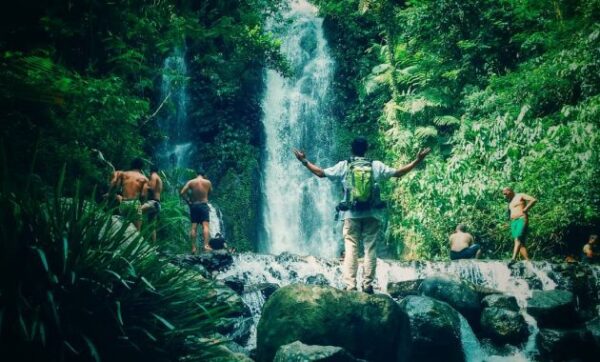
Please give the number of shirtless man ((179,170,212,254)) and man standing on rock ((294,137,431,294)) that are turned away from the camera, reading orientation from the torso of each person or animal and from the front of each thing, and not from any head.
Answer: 2

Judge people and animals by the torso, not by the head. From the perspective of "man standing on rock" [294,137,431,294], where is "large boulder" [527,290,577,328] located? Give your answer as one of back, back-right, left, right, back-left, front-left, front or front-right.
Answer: front-right

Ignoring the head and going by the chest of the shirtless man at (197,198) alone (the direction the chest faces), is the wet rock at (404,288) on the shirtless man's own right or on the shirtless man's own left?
on the shirtless man's own right

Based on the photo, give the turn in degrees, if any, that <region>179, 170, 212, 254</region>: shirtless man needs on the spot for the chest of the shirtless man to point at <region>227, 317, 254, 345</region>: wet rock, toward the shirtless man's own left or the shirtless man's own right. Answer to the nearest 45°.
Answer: approximately 180°

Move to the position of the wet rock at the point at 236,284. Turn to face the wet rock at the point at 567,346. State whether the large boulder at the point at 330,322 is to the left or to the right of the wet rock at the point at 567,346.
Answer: right

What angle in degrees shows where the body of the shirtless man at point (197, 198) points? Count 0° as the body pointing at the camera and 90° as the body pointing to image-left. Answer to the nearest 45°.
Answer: approximately 180°

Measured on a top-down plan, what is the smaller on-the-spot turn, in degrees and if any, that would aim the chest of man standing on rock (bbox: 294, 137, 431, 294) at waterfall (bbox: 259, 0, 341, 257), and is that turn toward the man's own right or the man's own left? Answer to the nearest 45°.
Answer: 0° — they already face it

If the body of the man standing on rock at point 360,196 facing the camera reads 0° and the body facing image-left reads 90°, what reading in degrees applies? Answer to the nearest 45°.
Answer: approximately 180°

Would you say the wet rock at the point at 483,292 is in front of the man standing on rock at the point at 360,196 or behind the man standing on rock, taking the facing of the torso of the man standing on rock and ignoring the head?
in front

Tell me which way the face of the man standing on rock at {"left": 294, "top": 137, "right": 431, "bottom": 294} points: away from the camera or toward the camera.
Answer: away from the camera

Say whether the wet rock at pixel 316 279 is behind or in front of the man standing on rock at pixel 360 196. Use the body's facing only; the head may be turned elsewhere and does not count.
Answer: in front
